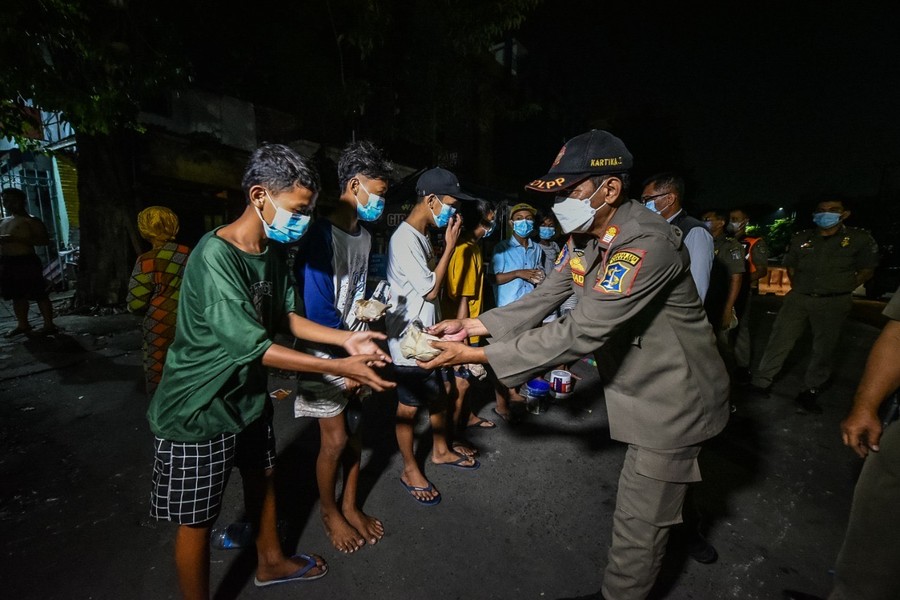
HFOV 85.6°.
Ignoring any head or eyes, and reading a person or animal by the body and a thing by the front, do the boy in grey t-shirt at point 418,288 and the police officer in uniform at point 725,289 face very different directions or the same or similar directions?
very different directions

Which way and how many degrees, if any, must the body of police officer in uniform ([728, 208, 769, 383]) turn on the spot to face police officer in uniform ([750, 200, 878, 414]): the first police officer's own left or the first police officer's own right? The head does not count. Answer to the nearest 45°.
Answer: approximately 90° to the first police officer's own left

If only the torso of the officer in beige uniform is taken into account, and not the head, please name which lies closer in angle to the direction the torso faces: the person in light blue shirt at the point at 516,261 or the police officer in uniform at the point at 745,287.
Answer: the person in light blue shirt

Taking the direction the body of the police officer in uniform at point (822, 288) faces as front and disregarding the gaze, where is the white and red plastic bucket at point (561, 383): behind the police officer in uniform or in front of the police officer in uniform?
in front

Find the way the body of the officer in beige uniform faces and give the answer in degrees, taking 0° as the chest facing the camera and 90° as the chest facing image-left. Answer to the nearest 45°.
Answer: approximately 90°

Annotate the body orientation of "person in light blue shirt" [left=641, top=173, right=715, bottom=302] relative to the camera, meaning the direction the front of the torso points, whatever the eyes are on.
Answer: to the viewer's left

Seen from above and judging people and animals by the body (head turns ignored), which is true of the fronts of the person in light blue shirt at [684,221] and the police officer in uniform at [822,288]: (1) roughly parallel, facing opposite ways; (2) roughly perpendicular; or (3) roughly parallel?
roughly perpendicular

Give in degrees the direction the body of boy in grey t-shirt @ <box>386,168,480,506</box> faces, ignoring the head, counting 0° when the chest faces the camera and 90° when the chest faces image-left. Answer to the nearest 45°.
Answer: approximately 270°

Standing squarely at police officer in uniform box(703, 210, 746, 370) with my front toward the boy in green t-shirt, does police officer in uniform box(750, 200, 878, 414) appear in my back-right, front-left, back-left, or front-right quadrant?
back-left

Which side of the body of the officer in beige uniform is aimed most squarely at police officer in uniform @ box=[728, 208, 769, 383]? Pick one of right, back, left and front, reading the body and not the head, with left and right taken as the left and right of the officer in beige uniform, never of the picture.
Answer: right
